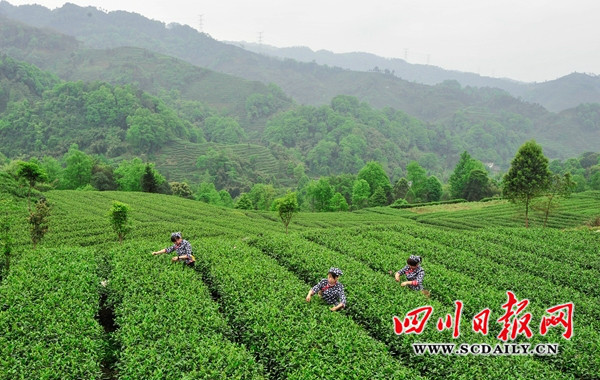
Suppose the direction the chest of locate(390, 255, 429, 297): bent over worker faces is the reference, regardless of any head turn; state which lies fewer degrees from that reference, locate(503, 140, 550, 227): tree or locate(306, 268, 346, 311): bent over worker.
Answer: the bent over worker

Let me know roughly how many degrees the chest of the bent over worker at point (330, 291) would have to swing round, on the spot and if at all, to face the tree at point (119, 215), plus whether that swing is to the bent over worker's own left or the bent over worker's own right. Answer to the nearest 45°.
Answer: approximately 90° to the bent over worker's own right

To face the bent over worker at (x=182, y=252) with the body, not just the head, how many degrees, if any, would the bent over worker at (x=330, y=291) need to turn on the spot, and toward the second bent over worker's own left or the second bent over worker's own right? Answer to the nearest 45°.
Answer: approximately 90° to the second bent over worker's own right

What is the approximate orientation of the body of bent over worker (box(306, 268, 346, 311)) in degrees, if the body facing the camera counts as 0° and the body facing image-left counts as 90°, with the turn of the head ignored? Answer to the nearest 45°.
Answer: approximately 45°

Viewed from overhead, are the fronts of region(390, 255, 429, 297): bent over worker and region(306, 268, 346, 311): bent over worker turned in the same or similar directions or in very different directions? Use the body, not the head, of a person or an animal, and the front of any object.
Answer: same or similar directions

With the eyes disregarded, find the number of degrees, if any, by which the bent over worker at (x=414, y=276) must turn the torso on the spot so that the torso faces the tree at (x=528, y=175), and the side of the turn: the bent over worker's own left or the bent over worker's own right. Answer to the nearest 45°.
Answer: approximately 135° to the bent over worker's own right

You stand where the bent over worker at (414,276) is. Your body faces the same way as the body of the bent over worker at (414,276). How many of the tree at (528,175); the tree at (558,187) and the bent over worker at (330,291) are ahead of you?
1

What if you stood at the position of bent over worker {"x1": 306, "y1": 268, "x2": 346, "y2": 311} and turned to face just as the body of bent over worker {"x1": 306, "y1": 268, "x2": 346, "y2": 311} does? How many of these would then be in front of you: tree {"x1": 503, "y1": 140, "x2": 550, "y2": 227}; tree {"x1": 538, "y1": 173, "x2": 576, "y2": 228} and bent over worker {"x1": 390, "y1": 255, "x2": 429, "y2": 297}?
0

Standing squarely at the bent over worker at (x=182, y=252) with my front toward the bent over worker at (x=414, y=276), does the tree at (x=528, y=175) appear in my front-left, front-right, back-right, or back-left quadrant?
front-left

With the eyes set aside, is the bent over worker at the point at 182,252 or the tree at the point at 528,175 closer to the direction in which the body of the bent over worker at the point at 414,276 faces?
the bent over worker

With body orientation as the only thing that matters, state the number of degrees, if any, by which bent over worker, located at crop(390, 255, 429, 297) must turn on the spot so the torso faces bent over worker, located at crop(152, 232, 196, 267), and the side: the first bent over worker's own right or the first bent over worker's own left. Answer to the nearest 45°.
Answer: approximately 45° to the first bent over worker's own right

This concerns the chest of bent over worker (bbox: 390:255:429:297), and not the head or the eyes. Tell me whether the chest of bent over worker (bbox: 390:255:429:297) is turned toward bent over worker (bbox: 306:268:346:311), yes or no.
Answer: yes

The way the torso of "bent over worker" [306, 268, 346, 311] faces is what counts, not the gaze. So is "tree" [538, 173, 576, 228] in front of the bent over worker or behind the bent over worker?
behind

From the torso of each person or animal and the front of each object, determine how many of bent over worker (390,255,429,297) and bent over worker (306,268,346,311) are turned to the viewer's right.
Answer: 0
